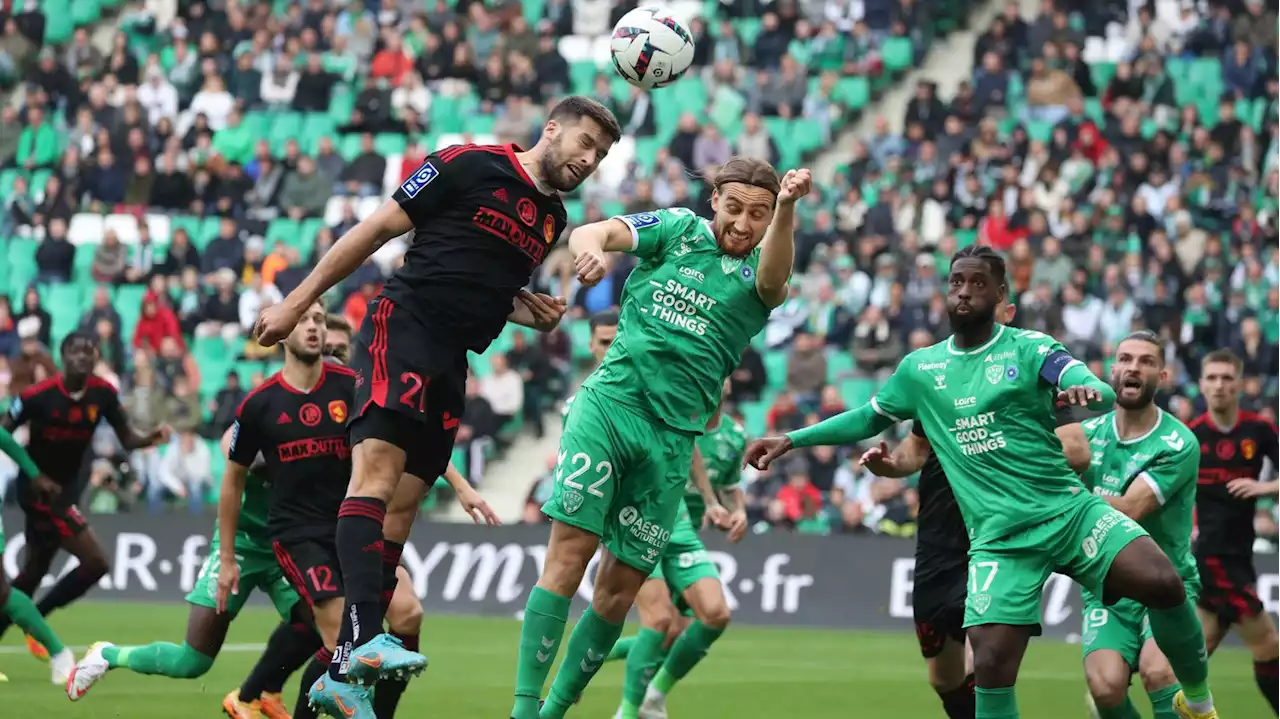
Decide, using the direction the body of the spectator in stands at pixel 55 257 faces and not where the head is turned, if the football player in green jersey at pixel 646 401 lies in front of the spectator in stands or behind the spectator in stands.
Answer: in front

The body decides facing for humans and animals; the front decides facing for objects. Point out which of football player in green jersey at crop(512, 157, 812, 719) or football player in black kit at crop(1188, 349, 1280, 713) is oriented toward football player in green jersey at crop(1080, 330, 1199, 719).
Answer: the football player in black kit

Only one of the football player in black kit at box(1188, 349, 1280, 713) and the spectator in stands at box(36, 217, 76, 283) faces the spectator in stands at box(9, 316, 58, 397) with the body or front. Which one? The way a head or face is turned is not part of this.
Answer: the spectator in stands at box(36, 217, 76, 283)

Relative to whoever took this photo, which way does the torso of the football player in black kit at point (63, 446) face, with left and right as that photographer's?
facing the viewer and to the right of the viewer

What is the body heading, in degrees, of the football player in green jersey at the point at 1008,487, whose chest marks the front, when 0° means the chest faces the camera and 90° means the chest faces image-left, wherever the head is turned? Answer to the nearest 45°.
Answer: approximately 0°

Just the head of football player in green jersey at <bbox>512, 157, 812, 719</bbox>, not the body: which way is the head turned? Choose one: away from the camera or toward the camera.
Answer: toward the camera

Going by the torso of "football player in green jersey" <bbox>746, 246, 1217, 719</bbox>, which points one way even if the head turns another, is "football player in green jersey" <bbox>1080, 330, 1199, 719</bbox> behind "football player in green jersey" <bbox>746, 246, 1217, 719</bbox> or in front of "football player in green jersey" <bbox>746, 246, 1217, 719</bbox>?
behind

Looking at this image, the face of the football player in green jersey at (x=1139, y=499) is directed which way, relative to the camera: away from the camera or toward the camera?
toward the camera

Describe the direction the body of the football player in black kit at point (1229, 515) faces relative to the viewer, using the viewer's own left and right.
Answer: facing the viewer

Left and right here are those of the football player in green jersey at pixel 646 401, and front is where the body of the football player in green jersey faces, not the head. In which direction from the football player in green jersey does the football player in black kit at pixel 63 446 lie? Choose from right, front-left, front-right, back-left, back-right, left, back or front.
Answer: back-right

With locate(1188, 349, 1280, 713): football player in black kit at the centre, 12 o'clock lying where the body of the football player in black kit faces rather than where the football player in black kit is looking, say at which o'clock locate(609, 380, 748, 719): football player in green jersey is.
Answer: The football player in green jersey is roughly at 2 o'clock from the football player in black kit.

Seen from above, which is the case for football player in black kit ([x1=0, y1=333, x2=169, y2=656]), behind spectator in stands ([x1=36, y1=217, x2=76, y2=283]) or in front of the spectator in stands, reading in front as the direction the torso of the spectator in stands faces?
in front
